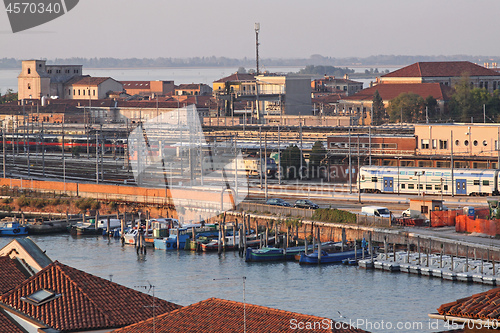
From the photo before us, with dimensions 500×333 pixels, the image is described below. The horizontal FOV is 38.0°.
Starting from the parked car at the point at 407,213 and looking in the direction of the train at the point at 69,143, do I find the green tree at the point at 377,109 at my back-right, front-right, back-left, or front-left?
front-right

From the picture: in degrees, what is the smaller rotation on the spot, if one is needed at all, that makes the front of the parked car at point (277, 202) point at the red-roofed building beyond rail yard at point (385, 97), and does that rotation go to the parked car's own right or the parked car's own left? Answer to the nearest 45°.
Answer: approximately 90° to the parked car's own left

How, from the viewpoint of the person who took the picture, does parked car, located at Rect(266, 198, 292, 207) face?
facing to the right of the viewer

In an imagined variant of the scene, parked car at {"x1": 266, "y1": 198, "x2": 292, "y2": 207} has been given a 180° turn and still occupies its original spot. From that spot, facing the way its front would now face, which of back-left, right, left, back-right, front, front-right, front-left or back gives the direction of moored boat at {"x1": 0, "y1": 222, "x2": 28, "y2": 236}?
front
